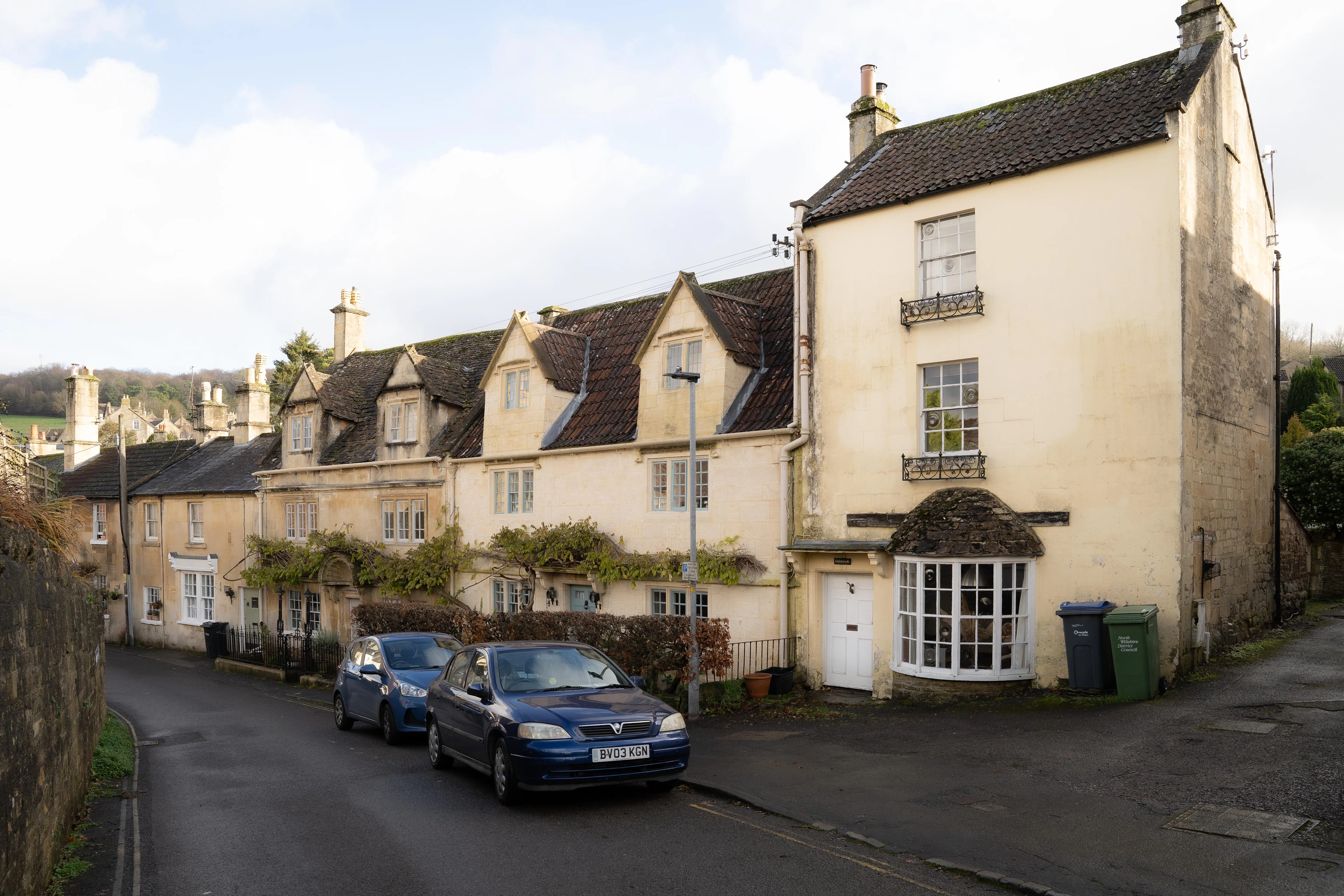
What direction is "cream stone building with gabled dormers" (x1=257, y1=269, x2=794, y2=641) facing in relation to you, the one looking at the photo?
facing the viewer and to the left of the viewer

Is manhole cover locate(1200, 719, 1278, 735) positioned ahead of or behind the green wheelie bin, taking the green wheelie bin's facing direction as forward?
ahead

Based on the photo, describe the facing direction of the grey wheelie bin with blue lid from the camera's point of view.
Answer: facing the viewer

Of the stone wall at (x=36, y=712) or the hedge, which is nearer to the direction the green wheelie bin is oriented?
the stone wall

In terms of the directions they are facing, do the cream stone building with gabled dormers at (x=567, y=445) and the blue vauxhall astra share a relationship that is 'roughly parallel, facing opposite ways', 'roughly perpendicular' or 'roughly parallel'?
roughly perpendicular

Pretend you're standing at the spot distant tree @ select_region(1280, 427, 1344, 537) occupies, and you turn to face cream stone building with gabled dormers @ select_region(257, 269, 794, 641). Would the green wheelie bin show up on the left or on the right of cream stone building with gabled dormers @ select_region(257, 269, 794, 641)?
left

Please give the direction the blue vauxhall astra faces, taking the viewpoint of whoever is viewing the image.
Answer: facing the viewer and to the right of the viewer

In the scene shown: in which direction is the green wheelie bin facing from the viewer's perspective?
toward the camera
